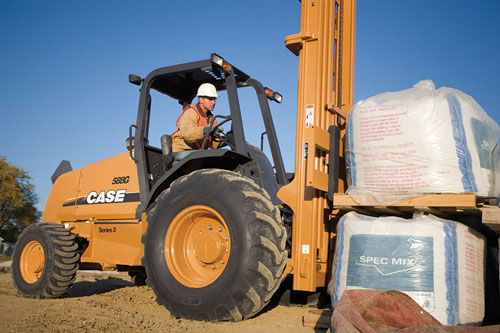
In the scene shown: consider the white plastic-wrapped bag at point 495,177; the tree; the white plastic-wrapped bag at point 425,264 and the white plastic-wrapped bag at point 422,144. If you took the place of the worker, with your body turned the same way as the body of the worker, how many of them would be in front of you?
3

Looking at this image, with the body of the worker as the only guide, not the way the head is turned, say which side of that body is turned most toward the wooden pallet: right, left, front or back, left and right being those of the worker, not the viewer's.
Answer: front

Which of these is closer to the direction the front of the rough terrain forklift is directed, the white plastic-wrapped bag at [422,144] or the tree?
the white plastic-wrapped bag

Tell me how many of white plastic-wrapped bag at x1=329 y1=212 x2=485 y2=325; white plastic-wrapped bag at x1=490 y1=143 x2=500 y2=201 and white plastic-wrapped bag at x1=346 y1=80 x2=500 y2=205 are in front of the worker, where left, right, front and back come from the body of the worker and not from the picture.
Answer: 3

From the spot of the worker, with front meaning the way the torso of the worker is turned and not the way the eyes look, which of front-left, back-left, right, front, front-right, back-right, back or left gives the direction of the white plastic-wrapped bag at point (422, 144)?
front

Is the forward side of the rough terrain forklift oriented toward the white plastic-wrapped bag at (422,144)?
yes

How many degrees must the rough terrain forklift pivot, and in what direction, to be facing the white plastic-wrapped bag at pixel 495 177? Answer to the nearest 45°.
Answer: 0° — it already faces it

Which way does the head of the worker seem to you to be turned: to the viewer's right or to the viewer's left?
to the viewer's right

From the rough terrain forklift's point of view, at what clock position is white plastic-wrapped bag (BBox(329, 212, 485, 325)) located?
The white plastic-wrapped bag is roughly at 12 o'clock from the rough terrain forklift.

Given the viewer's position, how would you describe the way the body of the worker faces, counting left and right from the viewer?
facing the viewer and to the right of the viewer

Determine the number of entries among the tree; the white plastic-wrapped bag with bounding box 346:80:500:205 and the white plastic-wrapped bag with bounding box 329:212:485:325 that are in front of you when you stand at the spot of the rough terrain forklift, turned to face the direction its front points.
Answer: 2
